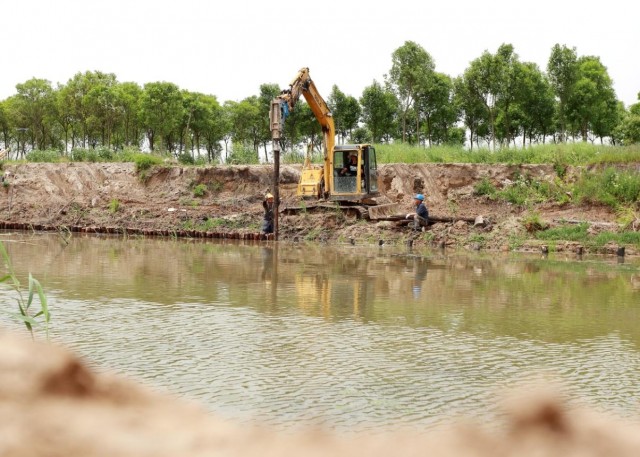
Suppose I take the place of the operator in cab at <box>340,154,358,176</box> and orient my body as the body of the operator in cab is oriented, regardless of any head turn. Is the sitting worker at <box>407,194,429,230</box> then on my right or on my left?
on my left

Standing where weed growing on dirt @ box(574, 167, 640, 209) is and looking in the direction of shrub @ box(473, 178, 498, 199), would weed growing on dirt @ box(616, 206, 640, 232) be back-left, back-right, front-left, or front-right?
back-left

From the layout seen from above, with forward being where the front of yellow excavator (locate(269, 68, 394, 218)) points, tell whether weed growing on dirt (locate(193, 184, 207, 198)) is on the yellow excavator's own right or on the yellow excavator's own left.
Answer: on the yellow excavator's own right

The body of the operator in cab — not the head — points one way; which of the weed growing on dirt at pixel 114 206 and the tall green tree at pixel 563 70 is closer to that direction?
the weed growing on dirt

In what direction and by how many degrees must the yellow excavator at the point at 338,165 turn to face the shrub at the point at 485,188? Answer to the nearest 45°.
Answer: approximately 135° to its left

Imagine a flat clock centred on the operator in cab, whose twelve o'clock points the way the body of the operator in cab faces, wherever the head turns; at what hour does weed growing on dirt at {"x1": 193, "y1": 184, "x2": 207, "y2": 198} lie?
The weed growing on dirt is roughly at 3 o'clock from the operator in cab.

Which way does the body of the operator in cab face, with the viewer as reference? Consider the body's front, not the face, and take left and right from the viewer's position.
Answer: facing the viewer and to the left of the viewer

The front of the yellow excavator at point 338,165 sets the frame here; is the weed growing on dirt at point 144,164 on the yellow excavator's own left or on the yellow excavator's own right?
on the yellow excavator's own right

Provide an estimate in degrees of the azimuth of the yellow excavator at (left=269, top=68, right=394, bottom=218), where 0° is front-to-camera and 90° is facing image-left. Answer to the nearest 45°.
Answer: approximately 45°

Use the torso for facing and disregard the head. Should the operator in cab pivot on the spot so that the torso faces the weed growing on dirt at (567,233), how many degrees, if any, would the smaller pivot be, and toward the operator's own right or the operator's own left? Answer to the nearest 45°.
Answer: approximately 90° to the operator's own left

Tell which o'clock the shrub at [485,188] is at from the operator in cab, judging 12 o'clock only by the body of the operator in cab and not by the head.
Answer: The shrub is roughly at 7 o'clock from the operator in cab.

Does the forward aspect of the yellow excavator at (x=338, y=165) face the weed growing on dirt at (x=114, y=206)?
no

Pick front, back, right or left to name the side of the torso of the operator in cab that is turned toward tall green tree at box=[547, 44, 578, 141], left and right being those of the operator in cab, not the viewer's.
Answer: back

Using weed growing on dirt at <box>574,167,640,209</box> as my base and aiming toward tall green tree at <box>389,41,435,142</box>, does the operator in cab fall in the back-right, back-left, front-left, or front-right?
front-left

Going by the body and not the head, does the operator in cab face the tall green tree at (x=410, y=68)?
no

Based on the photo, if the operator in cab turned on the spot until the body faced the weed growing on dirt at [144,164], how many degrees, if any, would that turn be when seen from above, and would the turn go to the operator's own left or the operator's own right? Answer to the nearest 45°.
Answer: approximately 90° to the operator's own right
